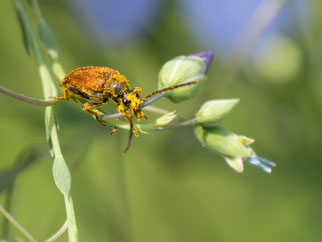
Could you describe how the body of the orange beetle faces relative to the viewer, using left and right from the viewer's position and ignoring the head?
facing the viewer and to the right of the viewer
